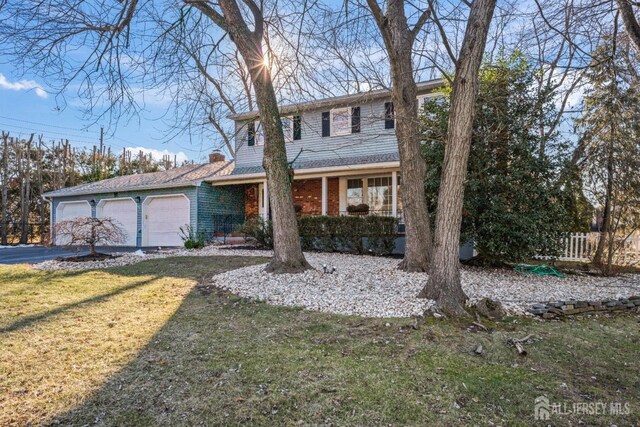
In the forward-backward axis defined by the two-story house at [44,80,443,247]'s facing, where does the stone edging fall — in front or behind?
in front

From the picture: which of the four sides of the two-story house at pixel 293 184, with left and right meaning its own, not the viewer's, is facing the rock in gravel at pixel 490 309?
front

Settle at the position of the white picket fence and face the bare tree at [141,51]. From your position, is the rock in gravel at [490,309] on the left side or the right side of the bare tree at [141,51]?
left

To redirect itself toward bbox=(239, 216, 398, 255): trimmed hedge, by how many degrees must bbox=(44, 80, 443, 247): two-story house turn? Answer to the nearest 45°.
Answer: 0° — it already faces it

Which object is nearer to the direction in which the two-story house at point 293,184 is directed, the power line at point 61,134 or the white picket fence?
the white picket fence

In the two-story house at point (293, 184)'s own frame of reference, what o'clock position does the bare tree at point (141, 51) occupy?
The bare tree is roughly at 1 o'clock from the two-story house.

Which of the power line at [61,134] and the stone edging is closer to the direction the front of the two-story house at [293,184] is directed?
the stone edging

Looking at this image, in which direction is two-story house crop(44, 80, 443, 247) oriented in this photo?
toward the camera

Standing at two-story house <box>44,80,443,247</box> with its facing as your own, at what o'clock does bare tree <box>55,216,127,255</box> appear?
The bare tree is roughly at 2 o'clock from the two-story house.

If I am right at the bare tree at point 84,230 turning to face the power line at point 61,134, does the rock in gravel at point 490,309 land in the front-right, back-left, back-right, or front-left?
back-right

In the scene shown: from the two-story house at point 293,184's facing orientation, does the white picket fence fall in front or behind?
in front
